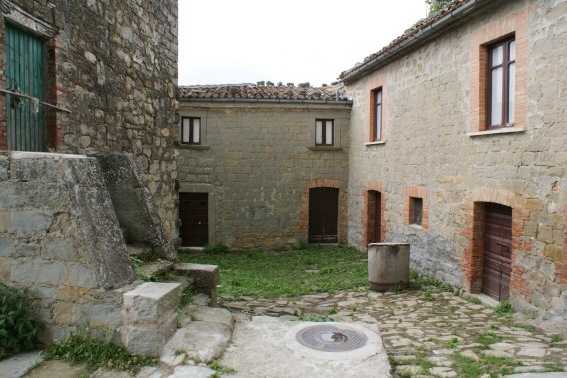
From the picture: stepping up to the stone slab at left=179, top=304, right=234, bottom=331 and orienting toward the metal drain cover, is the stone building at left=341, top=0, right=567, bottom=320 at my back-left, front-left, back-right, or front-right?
front-left

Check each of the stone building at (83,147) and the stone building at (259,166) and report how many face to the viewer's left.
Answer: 0

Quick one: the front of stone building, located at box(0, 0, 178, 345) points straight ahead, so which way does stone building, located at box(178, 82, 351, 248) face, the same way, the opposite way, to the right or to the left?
to the right

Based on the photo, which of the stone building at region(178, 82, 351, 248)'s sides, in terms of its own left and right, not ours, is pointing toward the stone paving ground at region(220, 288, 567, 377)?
front

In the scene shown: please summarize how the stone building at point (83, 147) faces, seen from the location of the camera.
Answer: facing the viewer and to the right of the viewer

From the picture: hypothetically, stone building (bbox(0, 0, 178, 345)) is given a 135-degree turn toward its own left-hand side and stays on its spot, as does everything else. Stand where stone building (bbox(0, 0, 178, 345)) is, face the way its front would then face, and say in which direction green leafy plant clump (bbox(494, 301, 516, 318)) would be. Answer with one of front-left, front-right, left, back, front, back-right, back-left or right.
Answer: right

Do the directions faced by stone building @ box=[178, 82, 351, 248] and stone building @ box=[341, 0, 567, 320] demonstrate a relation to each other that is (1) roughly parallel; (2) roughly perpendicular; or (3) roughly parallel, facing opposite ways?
roughly perpendicular

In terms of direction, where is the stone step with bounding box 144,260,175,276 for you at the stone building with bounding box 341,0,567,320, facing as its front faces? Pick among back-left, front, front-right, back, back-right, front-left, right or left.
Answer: front

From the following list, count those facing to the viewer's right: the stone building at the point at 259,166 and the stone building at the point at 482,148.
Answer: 0

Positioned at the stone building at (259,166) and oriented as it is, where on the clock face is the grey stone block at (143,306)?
The grey stone block is roughly at 12 o'clock from the stone building.

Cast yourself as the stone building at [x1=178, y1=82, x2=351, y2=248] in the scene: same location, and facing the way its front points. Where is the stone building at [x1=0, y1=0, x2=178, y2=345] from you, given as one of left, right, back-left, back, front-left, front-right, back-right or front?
front

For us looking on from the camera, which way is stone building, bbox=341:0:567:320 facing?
facing the viewer and to the left of the viewer

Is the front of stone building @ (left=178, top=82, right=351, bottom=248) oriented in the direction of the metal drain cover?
yes

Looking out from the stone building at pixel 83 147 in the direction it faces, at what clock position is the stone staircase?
The stone staircase is roughly at 1 o'clock from the stone building.

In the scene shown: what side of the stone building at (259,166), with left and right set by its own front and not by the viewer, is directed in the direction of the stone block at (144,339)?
front

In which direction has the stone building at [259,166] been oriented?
toward the camera

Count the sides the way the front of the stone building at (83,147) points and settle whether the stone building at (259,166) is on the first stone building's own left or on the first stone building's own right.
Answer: on the first stone building's own left

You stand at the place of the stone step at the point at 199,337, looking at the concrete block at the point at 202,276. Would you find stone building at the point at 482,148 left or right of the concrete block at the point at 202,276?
right

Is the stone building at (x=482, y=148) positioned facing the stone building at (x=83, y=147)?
yes
